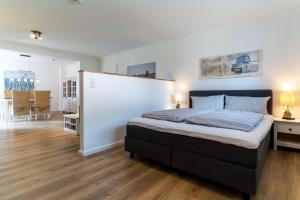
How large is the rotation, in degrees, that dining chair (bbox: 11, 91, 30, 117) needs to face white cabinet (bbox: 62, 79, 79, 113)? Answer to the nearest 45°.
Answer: approximately 45° to its right

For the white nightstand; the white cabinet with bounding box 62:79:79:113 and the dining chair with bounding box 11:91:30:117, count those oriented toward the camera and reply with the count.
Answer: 2

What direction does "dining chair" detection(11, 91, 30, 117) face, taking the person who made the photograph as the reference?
facing away from the viewer

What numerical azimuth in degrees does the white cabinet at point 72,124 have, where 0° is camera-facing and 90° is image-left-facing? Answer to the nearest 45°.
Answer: approximately 45°

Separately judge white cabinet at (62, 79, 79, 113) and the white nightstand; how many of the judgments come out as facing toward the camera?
2

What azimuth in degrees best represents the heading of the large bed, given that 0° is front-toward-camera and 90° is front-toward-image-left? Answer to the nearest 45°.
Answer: approximately 45°

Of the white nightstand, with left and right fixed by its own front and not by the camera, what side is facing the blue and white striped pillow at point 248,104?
right

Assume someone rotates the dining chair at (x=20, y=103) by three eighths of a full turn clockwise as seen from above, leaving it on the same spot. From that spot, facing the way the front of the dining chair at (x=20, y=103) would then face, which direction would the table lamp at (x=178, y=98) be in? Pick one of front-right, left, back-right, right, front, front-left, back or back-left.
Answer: front

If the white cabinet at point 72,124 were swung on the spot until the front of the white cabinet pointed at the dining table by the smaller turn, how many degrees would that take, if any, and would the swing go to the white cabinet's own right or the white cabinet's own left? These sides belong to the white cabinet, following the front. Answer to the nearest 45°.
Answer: approximately 90° to the white cabinet's own right

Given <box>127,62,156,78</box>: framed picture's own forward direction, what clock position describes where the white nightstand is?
The white nightstand is roughly at 9 o'clock from the framed picture.

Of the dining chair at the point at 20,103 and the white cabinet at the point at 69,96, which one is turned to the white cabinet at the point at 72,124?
the white cabinet at the point at 69,96

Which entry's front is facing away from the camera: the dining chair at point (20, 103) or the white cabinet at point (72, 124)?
the dining chair
